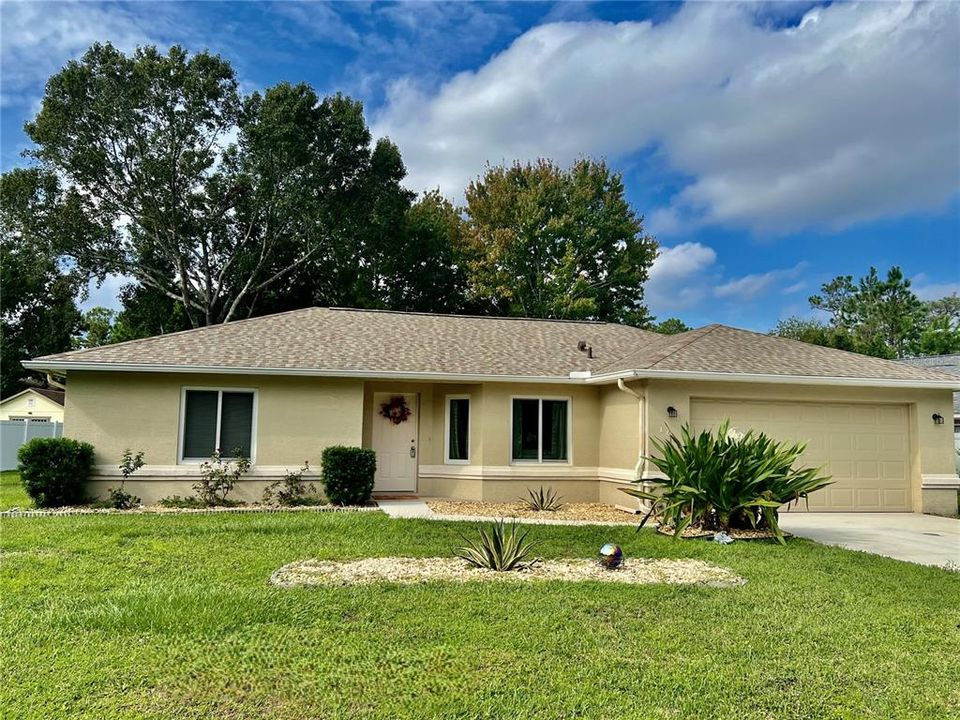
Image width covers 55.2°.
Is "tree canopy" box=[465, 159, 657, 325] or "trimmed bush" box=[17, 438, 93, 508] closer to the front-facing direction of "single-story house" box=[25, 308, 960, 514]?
the trimmed bush

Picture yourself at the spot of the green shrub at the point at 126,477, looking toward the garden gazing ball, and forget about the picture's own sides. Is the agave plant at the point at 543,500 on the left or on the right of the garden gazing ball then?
left

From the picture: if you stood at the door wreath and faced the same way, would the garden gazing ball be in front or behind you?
in front

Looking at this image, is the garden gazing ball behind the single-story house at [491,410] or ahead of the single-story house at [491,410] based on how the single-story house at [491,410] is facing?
ahead

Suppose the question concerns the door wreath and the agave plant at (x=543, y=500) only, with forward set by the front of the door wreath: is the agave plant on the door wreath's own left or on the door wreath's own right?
on the door wreath's own left

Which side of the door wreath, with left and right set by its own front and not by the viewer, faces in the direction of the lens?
front

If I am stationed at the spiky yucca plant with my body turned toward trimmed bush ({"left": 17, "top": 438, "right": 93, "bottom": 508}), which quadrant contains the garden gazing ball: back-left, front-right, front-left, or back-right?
back-right

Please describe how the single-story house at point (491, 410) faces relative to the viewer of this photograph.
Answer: facing the viewer

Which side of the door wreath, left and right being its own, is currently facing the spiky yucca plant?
front

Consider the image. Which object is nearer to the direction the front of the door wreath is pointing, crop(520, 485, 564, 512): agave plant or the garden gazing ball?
the garden gazing ball

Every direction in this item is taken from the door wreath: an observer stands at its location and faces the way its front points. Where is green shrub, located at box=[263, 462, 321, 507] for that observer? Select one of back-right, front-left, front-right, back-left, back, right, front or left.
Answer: front-right

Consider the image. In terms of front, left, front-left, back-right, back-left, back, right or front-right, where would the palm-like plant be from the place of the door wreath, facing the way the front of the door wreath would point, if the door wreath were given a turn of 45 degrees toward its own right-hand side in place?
left

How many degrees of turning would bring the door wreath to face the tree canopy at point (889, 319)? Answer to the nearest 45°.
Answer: approximately 135° to its left

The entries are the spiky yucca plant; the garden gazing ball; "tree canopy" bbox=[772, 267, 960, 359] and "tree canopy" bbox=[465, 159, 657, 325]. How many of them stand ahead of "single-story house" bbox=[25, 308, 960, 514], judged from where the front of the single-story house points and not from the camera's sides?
2
